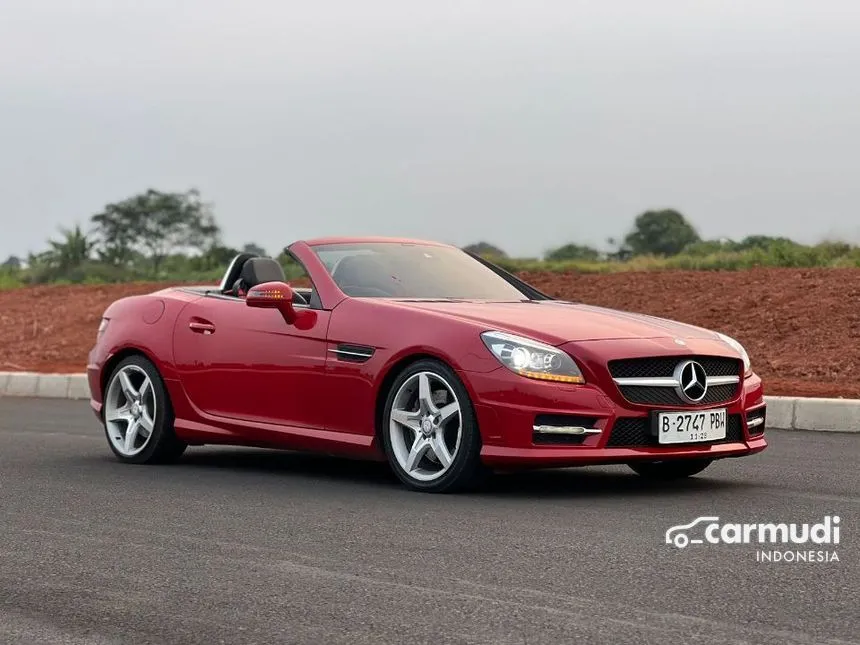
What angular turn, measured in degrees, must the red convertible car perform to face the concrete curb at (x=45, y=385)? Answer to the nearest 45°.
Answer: approximately 180°

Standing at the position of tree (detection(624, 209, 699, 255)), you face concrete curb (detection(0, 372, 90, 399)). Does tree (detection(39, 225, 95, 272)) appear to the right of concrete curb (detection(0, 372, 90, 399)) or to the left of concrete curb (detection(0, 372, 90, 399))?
right

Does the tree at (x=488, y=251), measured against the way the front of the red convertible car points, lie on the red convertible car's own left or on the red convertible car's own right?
on the red convertible car's own left

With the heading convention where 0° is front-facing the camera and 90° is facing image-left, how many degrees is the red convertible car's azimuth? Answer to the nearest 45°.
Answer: approximately 315°

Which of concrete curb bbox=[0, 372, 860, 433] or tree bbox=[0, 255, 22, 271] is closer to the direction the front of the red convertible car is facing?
the concrete curb

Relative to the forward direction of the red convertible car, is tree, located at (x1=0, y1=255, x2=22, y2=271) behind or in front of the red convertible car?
behind
